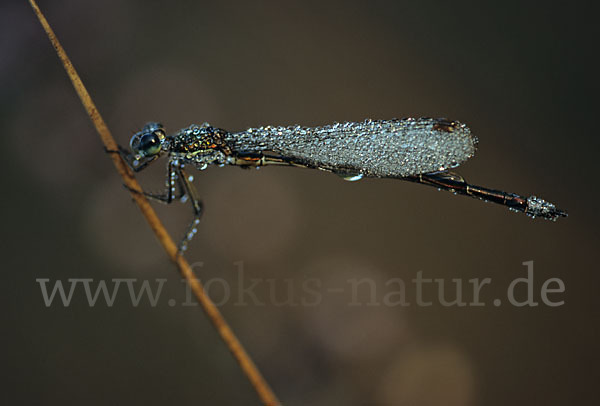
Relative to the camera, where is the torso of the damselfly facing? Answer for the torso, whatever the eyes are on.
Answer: to the viewer's left
